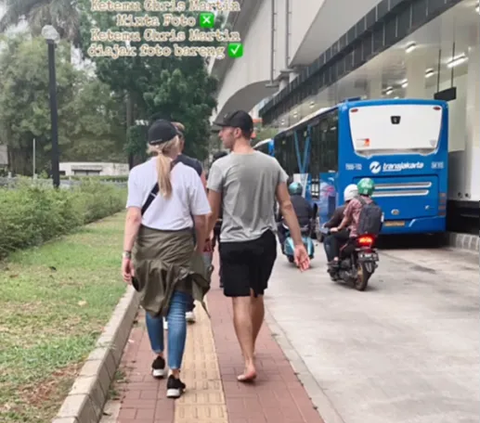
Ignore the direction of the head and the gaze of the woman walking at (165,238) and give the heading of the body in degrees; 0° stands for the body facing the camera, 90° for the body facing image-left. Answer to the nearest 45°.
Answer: approximately 180°

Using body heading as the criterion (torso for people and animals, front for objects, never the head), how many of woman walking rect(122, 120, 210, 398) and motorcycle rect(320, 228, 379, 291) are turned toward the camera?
0

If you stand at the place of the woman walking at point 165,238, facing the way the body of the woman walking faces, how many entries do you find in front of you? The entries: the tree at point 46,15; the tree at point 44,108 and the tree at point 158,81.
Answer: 3

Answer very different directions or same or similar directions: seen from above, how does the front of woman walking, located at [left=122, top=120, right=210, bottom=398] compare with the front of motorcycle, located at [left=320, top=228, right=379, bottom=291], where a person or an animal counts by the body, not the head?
same or similar directions

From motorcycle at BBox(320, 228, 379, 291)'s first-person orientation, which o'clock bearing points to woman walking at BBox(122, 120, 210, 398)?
The woman walking is roughly at 8 o'clock from the motorcycle.

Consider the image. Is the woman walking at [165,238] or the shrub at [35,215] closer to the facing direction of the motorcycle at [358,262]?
the shrub

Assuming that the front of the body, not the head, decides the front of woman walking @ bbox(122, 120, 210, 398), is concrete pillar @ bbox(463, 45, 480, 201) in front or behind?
in front

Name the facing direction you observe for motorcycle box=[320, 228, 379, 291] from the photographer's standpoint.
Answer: facing away from the viewer and to the left of the viewer

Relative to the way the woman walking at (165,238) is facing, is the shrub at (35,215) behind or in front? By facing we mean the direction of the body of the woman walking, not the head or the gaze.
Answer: in front

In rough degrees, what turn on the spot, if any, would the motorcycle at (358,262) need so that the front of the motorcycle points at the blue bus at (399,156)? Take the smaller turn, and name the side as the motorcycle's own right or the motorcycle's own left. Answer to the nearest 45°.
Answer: approximately 45° to the motorcycle's own right
